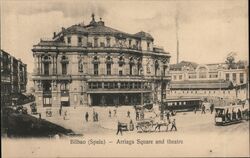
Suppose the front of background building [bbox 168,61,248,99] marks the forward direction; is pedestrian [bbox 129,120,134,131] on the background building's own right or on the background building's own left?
on the background building's own right

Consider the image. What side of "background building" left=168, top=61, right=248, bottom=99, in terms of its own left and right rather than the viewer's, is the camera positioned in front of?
front

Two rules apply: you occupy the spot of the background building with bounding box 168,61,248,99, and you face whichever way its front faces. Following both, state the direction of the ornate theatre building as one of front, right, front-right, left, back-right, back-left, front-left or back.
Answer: right

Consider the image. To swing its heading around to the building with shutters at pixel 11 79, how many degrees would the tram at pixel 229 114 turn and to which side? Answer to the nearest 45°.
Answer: approximately 45° to its right

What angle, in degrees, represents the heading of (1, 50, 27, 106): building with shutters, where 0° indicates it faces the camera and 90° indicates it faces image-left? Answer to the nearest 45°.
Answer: approximately 270°

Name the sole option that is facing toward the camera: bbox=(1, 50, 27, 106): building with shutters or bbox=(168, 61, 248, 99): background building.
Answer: the background building

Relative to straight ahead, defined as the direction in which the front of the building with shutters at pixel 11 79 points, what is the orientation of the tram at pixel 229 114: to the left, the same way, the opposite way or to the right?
the opposite way

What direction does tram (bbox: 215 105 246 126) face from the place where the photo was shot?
facing the viewer and to the left of the viewer

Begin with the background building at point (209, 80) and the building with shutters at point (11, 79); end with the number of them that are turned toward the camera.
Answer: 1

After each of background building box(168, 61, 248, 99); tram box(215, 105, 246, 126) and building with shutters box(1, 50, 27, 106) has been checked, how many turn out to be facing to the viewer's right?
1
